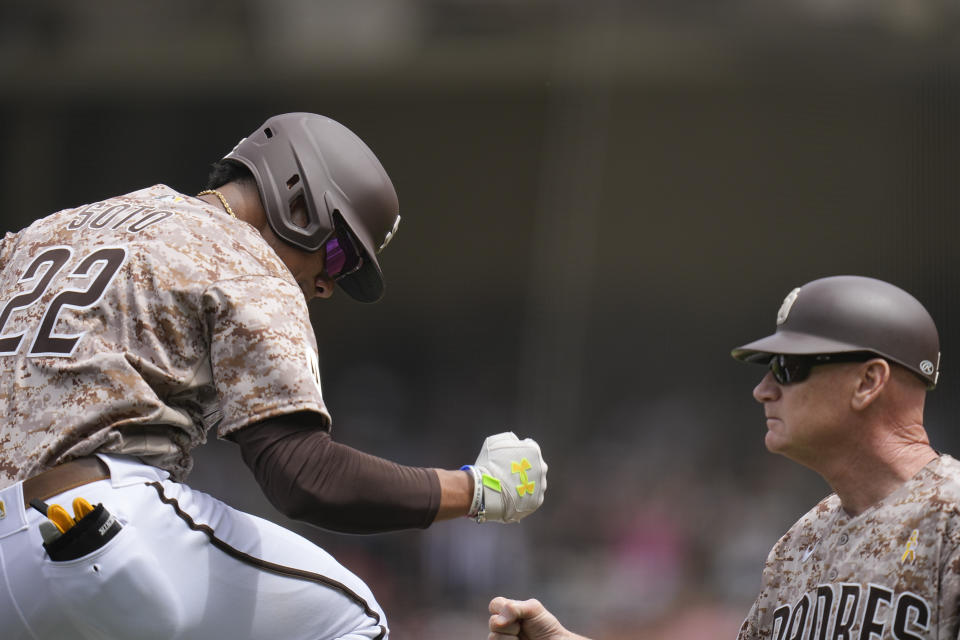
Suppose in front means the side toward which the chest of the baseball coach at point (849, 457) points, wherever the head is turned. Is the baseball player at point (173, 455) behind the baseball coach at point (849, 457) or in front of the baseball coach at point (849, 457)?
in front

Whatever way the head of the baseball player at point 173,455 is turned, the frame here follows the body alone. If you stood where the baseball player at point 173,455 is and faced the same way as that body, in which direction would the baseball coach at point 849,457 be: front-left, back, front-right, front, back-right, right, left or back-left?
front-right

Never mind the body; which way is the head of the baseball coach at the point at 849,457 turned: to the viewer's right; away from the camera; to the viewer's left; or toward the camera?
to the viewer's left

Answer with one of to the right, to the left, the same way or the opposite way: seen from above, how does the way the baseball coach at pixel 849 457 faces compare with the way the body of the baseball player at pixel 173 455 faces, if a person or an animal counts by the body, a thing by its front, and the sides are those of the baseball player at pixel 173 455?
the opposite way

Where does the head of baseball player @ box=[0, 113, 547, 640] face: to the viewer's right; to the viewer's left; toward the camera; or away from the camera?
to the viewer's right

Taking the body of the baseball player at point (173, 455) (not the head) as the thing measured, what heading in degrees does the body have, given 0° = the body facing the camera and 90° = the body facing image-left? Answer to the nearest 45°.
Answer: approximately 225°

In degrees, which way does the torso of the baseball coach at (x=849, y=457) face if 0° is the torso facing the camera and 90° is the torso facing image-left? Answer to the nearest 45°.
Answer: approximately 45°
